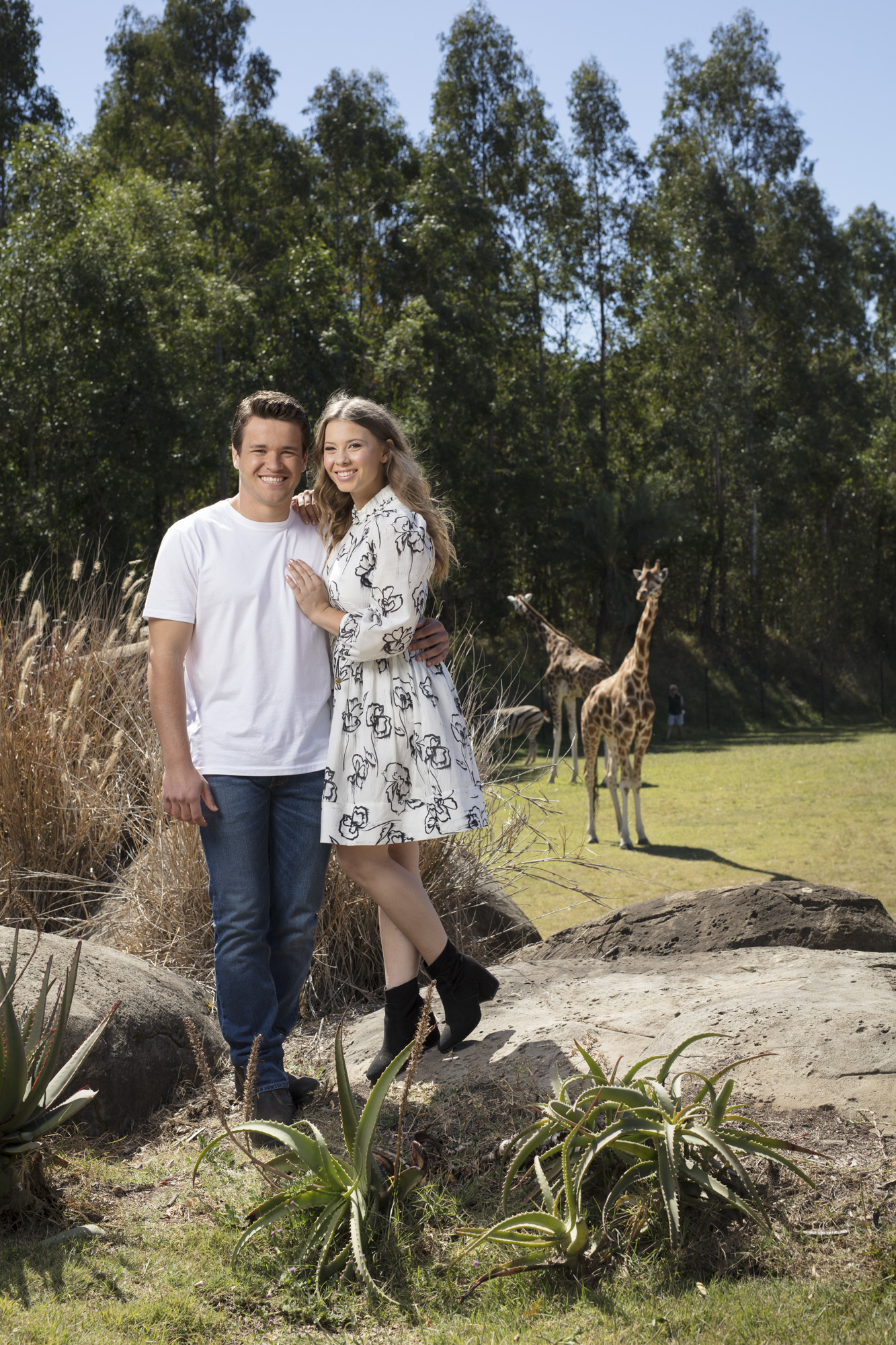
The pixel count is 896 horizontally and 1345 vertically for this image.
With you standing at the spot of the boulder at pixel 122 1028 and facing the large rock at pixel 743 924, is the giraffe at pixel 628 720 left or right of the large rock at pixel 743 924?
left

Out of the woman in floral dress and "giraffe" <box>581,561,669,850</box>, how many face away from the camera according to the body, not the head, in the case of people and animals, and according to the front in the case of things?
0

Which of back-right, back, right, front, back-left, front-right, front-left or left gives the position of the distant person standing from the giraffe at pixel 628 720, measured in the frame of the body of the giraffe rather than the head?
back-left

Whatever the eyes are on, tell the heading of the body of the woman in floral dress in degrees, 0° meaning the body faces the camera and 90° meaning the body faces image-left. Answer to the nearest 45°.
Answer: approximately 45°

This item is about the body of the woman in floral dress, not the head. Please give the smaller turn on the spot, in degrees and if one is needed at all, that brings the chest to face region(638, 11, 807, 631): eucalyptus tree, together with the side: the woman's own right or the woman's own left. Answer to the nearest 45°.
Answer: approximately 135° to the woman's own right

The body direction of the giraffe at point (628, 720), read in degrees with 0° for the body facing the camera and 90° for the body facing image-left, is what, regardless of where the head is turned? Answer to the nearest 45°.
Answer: approximately 315°

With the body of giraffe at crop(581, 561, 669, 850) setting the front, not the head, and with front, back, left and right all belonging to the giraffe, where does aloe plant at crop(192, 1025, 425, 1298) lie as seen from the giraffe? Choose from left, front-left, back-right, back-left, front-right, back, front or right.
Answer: front-right

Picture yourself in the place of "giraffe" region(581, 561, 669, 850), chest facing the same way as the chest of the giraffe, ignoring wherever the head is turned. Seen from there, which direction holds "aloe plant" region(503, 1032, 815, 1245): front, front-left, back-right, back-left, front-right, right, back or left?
front-right

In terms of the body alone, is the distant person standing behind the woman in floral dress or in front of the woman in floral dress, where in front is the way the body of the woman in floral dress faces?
behind

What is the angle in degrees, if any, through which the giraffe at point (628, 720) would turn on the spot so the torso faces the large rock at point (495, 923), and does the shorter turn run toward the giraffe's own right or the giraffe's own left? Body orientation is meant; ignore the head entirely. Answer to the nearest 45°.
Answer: approximately 45° to the giraffe's own right
